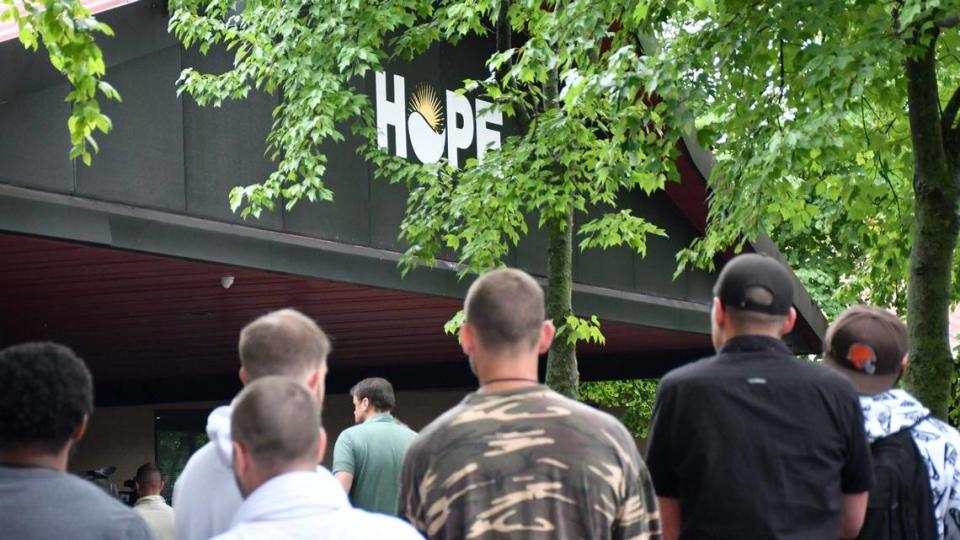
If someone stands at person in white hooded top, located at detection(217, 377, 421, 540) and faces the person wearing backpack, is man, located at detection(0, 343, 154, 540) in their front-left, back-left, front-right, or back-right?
back-left

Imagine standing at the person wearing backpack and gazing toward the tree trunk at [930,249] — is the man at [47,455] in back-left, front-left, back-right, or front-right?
back-left

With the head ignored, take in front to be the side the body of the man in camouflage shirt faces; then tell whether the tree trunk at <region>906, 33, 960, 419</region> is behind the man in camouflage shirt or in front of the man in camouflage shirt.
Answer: in front

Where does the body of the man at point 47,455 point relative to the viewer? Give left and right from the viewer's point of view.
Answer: facing away from the viewer

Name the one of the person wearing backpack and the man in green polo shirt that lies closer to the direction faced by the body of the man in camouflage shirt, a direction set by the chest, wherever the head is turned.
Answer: the man in green polo shirt

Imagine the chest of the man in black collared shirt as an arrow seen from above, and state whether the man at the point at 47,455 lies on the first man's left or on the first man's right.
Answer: on the first man's left

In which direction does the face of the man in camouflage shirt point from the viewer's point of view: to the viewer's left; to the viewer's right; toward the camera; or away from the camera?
away from the camera

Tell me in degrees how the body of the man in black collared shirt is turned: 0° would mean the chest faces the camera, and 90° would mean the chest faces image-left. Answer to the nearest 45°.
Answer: approximately 180°

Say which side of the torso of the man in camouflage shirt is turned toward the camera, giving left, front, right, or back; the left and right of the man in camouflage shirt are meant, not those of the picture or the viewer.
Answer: back

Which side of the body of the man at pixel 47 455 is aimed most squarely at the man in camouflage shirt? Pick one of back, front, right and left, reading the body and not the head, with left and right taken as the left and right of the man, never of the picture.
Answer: right
